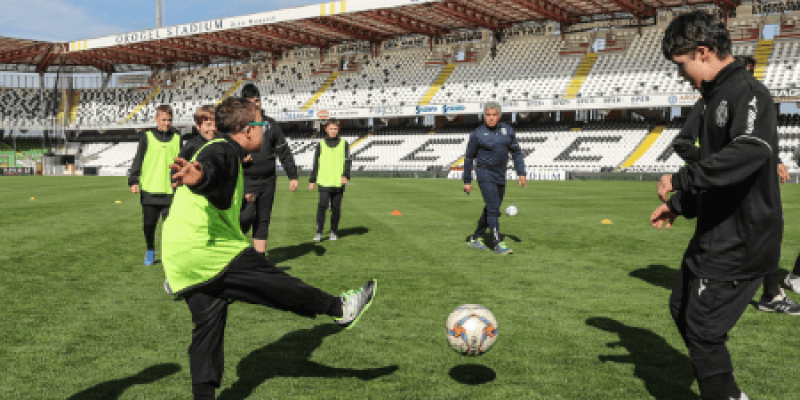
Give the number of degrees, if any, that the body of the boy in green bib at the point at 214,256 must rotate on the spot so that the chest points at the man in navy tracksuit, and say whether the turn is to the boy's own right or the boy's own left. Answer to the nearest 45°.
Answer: approximately 45° to the boy's own left

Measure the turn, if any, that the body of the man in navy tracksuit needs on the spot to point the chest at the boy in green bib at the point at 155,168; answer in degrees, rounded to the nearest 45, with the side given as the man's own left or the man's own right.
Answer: approximately 45° to the man's own right

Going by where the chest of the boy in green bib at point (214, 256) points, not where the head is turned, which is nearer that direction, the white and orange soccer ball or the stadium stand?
the white and orange soccer ball

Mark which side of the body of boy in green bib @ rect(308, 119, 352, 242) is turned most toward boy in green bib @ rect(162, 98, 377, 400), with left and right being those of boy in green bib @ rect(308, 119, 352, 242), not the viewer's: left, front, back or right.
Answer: front

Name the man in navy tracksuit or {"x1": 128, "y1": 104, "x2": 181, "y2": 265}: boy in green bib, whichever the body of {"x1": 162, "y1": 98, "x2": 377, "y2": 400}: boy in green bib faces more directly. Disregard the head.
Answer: the man in navy tracksuit

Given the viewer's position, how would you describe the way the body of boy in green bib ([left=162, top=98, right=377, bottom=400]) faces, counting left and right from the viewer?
facing to the right of the viewer

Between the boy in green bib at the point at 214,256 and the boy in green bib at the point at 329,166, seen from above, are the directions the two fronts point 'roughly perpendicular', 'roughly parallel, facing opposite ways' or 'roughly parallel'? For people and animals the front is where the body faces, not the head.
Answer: roughly perpendicular

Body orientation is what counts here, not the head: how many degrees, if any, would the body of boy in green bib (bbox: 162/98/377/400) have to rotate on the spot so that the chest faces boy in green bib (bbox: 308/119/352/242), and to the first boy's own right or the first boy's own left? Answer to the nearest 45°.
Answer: approximately 90° to the first boy's own left

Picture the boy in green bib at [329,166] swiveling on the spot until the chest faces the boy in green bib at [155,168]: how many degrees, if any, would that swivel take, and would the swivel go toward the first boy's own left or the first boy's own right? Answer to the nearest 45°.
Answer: approximately 45° to the first boy's own right

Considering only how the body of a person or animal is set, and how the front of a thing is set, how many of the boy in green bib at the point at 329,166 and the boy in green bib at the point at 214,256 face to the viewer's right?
1

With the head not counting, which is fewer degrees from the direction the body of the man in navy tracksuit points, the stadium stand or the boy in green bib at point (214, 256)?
the boy in green bib

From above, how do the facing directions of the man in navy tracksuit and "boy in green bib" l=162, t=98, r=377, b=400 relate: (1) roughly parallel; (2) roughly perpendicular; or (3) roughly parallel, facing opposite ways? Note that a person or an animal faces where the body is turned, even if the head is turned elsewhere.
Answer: roughly perpendicular

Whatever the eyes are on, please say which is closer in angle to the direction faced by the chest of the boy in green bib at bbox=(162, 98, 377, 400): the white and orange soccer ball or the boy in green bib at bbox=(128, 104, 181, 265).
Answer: the white and orange soccer ball
